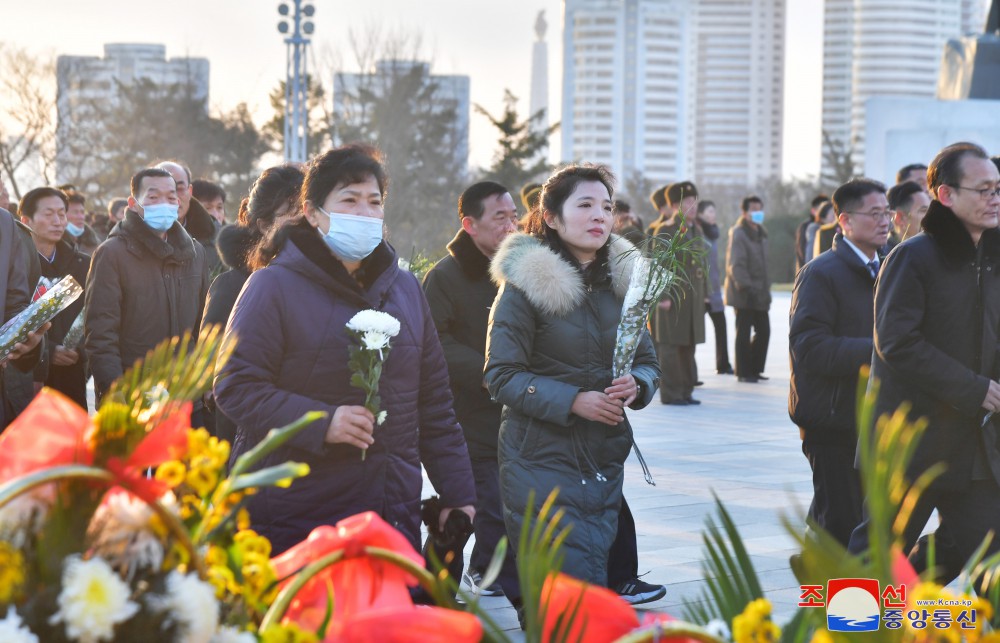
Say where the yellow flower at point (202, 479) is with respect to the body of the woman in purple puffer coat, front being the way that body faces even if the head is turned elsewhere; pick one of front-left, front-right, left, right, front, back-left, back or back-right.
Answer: front-right

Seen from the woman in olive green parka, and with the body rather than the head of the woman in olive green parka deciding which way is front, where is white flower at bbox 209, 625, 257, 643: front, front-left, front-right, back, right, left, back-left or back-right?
front-right

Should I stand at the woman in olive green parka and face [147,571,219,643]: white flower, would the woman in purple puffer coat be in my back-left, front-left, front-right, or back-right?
front-right

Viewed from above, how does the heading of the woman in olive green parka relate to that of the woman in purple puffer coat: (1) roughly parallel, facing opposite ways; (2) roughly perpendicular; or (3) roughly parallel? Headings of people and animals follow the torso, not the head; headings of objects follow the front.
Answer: roughly parallel

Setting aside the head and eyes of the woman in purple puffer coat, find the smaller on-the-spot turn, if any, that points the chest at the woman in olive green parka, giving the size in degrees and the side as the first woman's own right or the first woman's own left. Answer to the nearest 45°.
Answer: approximately 90° to the first woman's own left

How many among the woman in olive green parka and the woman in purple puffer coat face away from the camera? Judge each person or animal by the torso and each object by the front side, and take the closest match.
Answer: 0

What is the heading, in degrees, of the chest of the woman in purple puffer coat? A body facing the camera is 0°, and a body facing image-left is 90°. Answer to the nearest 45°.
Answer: approximately 315°

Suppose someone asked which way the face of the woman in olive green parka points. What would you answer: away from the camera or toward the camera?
toward the camera

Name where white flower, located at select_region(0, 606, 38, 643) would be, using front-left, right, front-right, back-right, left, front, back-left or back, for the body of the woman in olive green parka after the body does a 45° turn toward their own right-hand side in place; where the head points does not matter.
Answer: front

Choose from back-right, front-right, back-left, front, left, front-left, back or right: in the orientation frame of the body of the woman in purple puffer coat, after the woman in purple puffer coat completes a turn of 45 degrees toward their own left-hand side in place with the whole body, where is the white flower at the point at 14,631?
right

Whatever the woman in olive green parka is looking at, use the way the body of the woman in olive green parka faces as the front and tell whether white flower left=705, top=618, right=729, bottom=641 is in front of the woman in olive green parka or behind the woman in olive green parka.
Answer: in front

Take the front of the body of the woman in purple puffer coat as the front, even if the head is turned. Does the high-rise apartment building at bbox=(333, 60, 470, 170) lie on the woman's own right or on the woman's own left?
on the woman's own left

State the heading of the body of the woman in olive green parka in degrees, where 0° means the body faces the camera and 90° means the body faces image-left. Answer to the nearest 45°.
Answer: approximately 315°

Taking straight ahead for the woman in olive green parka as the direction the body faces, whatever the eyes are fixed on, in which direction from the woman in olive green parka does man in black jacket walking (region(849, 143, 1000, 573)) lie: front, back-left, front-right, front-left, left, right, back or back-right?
front-left

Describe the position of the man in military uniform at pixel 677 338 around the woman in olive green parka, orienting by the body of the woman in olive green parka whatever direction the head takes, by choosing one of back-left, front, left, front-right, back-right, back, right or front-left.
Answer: back-left
